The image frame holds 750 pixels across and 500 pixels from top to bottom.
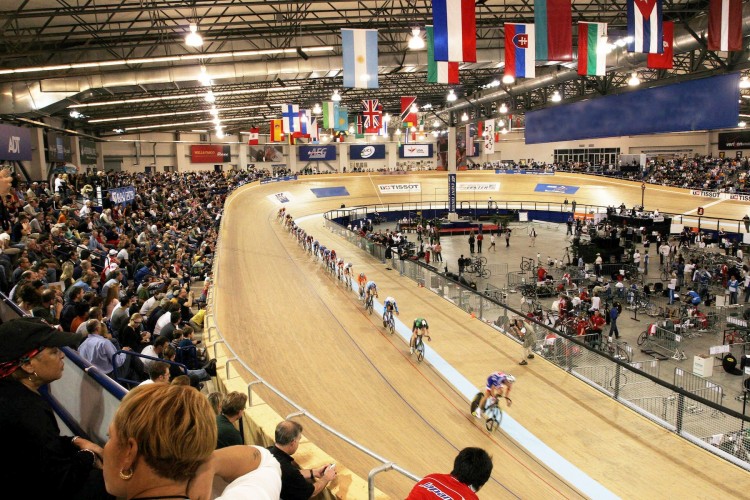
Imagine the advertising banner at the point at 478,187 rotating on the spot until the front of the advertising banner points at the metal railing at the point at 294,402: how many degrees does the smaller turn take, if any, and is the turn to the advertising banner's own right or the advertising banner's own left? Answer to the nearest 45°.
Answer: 0° — it already faces it

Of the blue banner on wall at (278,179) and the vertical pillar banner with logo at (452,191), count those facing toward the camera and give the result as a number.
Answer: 2

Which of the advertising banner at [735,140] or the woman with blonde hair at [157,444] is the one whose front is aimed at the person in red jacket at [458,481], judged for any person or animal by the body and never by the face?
the advertising banner

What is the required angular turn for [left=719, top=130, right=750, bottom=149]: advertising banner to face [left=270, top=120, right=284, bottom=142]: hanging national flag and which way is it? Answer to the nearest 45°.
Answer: approximately 45° to its right

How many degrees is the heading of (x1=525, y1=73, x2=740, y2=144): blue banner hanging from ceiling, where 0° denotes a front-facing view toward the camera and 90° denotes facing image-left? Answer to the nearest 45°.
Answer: approximately 45°

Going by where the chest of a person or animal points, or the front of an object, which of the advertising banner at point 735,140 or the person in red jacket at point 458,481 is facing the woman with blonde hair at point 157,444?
the advertising banner

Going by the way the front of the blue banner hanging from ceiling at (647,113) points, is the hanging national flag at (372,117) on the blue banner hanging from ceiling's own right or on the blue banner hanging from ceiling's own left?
on the blue banner hanging from ceiling's own right
